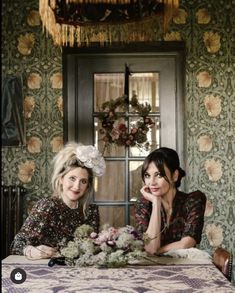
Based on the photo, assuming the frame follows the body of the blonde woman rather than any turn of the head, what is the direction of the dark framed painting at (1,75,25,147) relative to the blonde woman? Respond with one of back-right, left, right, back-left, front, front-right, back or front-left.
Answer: back

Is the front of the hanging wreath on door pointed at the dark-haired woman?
yes

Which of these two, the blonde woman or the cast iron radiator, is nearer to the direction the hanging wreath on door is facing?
the blonde woman

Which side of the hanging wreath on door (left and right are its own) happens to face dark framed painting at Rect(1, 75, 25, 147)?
right

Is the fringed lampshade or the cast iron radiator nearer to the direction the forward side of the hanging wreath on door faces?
the fringed lampshade

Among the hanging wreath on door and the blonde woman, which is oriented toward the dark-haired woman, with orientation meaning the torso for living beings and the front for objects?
the hanging wreath on door

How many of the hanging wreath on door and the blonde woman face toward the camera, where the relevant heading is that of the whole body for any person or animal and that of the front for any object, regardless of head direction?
2

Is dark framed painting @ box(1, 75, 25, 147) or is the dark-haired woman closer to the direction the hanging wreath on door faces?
the dark-haired woman

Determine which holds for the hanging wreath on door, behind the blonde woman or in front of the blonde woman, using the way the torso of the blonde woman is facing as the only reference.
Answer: behind

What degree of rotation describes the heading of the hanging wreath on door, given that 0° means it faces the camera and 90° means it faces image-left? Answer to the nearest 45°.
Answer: approximately 0°
